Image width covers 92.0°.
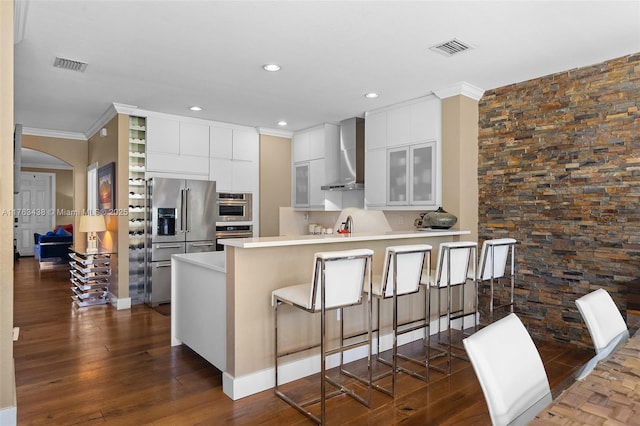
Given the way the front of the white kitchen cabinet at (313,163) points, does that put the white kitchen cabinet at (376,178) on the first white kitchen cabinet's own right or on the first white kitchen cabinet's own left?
on the first white kitchen cabinet's own left

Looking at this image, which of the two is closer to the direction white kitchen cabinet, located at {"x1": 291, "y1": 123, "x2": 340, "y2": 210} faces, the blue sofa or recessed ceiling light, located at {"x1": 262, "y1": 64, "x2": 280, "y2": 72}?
the recessed ceiling light

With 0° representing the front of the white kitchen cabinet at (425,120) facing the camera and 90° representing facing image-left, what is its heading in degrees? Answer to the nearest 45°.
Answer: approximately 45°

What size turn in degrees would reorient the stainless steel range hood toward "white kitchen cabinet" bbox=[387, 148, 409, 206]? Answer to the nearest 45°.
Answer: approximately 90° to its left

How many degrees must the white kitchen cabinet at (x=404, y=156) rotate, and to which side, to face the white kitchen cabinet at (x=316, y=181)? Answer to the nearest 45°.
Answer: approximately 90° to its right
